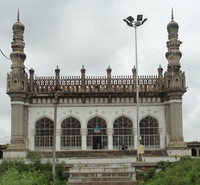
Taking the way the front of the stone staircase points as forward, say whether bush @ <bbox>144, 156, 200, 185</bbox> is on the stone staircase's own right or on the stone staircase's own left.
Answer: on the stone staircase's own left

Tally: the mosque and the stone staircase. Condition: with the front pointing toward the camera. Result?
2

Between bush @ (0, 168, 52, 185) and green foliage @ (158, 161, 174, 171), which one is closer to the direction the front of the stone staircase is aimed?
the bush

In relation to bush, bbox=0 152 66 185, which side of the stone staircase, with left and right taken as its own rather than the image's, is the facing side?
right
